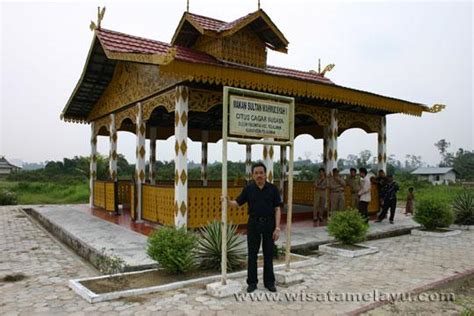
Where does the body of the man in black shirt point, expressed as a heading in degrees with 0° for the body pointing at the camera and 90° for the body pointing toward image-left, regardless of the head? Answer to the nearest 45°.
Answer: approximately 0°

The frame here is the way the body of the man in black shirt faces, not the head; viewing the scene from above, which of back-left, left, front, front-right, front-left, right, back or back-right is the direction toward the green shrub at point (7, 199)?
back-right

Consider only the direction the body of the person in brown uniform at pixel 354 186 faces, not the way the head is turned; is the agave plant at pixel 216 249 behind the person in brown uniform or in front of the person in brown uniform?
in front

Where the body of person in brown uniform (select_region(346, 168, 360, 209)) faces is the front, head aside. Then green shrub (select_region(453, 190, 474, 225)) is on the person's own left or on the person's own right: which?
on the person's own left

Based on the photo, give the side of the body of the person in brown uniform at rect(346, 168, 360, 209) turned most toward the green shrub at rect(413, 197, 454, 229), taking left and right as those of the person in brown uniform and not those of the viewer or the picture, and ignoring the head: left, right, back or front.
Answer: left

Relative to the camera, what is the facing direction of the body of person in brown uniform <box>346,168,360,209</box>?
toward the camera

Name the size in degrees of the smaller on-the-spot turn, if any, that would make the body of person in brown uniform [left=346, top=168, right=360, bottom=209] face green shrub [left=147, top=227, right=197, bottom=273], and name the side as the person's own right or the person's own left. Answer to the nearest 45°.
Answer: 0° — they already face it

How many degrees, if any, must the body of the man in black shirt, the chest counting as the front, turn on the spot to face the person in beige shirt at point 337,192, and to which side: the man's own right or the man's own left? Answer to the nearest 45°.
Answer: approximately 180°

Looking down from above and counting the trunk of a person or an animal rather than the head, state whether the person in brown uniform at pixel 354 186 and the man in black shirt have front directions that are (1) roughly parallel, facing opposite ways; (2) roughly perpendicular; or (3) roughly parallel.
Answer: roughly parallel

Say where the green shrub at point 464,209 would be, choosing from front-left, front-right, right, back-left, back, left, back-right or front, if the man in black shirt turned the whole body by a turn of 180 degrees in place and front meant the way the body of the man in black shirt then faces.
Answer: front-right

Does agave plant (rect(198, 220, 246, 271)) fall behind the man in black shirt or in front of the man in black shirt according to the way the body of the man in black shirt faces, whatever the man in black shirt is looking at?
behind

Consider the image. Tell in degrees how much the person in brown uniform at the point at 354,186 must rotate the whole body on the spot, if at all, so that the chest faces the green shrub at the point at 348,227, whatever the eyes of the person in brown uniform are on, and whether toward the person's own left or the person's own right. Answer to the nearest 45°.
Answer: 0° — they already face it
